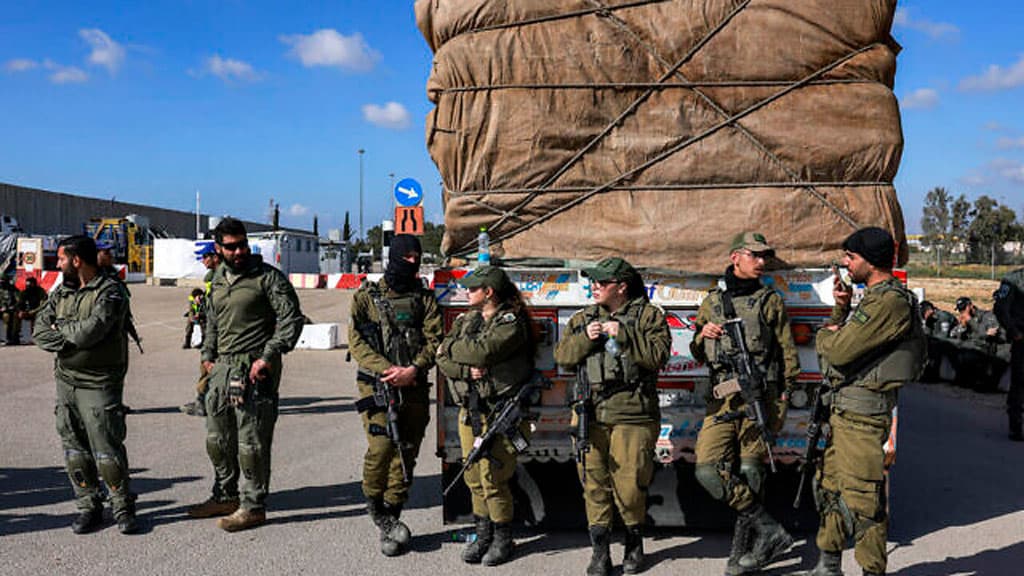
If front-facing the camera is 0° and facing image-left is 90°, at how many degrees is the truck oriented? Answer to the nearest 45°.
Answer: approximately 180°

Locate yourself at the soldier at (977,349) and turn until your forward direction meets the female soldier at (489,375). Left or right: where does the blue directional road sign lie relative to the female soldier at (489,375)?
right

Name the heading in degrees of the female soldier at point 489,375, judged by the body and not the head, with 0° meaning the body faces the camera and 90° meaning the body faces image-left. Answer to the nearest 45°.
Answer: approximately 45°

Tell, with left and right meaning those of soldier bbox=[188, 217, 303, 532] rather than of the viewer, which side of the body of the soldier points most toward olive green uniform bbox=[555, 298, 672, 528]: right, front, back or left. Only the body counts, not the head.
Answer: left

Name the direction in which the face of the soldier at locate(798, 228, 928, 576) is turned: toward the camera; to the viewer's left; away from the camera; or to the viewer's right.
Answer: to the viewer's left

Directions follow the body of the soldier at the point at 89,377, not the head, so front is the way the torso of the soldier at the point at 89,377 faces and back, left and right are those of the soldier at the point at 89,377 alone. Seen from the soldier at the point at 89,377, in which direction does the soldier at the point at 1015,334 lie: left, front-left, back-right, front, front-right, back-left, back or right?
back-left

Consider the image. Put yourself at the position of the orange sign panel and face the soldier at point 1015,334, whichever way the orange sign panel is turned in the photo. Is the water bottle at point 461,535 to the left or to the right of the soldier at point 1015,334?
right
